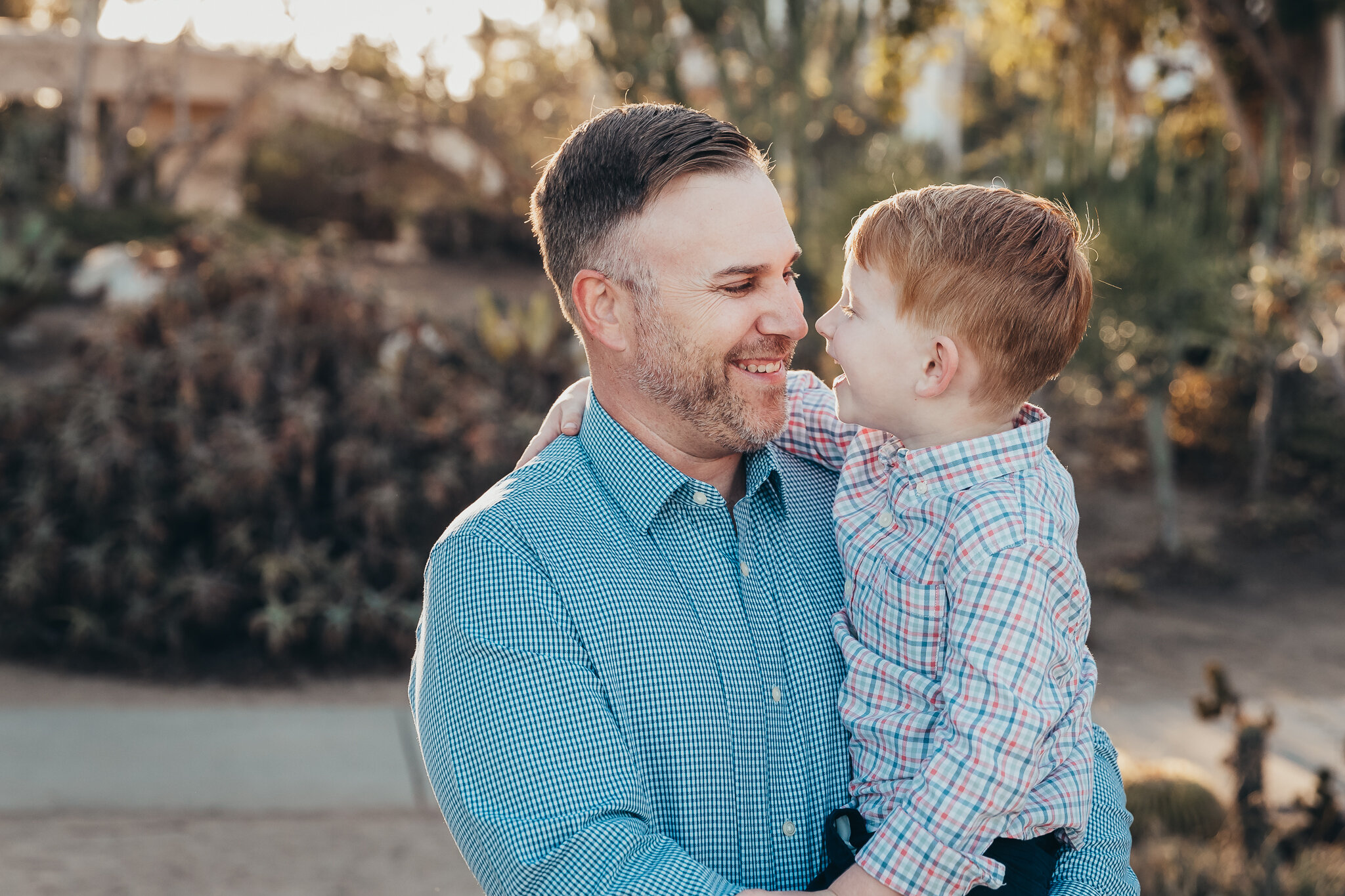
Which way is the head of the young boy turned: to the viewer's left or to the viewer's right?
to the viewer's left

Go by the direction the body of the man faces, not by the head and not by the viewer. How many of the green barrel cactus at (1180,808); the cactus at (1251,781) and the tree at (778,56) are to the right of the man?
0

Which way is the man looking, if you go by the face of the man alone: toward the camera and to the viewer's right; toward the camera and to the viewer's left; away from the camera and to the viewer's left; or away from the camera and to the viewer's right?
toward the camera and to the viewer's right

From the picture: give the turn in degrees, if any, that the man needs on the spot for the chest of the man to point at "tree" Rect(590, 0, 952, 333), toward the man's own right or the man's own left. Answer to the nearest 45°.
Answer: approximately 135° to the man's own left

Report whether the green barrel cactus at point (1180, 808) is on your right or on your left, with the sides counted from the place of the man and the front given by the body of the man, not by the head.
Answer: on your left

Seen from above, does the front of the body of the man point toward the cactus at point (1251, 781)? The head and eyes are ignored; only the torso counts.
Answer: no

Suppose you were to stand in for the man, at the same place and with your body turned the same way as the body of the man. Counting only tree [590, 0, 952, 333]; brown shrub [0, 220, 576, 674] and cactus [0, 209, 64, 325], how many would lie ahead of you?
0

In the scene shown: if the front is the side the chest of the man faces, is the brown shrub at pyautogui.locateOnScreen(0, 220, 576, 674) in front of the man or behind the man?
behind
